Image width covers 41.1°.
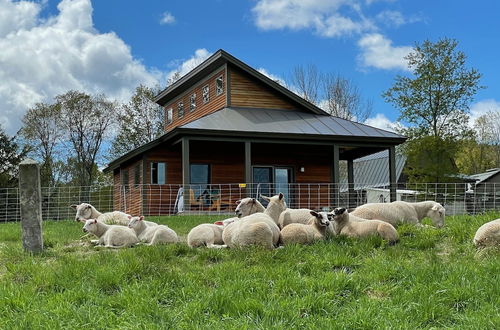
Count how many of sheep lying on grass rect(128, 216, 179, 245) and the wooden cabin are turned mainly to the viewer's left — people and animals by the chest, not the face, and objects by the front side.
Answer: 1

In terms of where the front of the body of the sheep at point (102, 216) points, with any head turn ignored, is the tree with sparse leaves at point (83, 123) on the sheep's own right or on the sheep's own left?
on the sheep's own right

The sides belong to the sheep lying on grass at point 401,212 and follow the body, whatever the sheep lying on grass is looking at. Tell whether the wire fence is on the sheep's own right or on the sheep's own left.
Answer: on the sheep's own left

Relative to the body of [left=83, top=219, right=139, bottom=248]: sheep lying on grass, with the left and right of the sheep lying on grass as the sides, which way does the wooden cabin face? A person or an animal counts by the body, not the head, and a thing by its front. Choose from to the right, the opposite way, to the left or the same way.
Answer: to the left

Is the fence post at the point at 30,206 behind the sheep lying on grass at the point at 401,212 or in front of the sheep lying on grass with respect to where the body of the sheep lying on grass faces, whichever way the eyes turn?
behind

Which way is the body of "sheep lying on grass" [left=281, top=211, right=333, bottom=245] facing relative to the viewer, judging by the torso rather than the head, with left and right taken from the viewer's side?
facing to the right of the viewer

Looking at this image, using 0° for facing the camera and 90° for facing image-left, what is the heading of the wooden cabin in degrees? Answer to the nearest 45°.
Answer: approximately 0°

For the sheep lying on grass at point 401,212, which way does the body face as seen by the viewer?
to the viewer's right

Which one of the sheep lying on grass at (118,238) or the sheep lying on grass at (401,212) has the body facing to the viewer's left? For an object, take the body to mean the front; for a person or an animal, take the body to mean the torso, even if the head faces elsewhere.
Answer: the sheep lying on grass at (118,238)

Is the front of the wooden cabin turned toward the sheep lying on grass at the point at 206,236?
yes

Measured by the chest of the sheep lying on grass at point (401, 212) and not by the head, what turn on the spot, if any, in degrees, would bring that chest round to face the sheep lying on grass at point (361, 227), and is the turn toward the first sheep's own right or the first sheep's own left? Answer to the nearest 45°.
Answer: approximately 90° to the first sheep's own right

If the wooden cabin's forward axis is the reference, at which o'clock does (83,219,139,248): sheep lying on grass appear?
The sheep lying on grass is roughly at 12 o'clock from the wooden cabin.

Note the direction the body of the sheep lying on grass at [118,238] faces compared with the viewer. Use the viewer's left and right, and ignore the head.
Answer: facing to the left of the viewer

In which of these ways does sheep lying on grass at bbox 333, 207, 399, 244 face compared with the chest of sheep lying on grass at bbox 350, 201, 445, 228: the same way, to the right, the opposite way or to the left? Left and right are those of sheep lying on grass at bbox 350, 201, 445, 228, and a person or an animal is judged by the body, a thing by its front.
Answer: the opposite way

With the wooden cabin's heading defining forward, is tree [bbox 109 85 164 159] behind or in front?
behind

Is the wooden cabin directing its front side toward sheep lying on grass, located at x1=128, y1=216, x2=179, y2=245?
yes

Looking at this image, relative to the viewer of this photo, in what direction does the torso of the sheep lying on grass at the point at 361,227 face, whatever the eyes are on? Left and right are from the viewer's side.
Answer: facing to the left of the viewer
